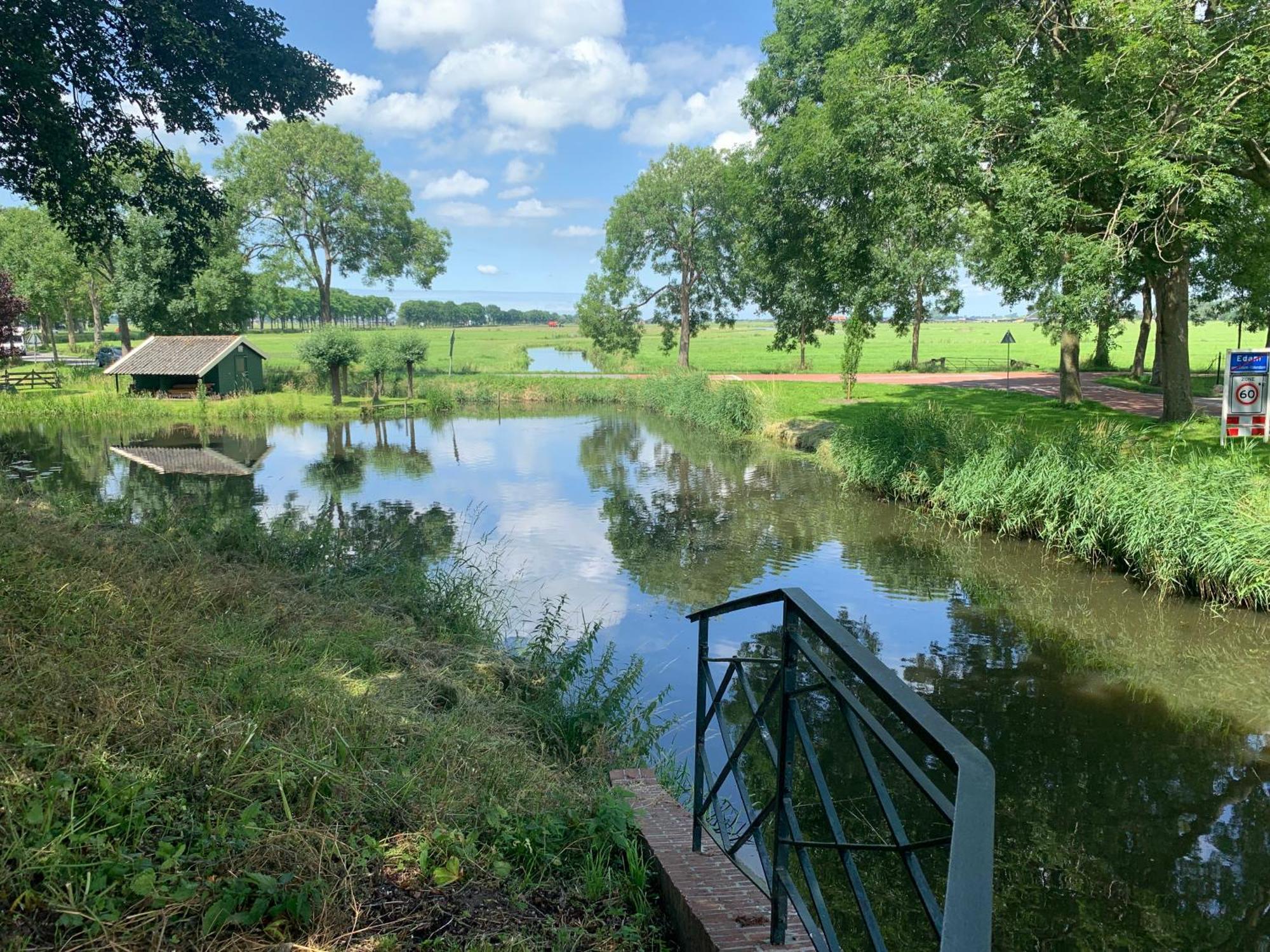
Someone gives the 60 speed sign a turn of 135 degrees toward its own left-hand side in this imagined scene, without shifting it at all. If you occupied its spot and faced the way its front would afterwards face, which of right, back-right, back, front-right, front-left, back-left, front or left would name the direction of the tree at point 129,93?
back

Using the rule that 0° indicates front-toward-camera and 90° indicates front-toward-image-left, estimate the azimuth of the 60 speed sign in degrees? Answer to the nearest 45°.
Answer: approximately 0°

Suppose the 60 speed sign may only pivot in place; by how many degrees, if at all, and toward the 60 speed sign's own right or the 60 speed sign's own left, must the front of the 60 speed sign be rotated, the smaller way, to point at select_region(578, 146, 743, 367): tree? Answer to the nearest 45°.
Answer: approximately 135° to the 60 speed sign's own right

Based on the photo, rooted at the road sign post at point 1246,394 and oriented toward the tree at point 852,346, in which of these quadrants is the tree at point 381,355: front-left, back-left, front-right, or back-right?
front-left

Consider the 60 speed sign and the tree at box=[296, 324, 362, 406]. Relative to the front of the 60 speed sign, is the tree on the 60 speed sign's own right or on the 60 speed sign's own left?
on the 60 speed sign's own right

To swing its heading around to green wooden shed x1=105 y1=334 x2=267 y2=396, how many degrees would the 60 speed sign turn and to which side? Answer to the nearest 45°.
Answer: approximately 90° to its right

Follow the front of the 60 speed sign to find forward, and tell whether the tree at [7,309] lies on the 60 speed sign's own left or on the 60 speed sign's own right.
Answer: on the 60 speed sign's own right

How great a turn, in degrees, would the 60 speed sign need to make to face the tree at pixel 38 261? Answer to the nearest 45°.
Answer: approximately 90° to its right

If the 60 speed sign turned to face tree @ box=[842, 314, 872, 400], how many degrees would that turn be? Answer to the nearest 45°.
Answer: approximately 135° to its right
